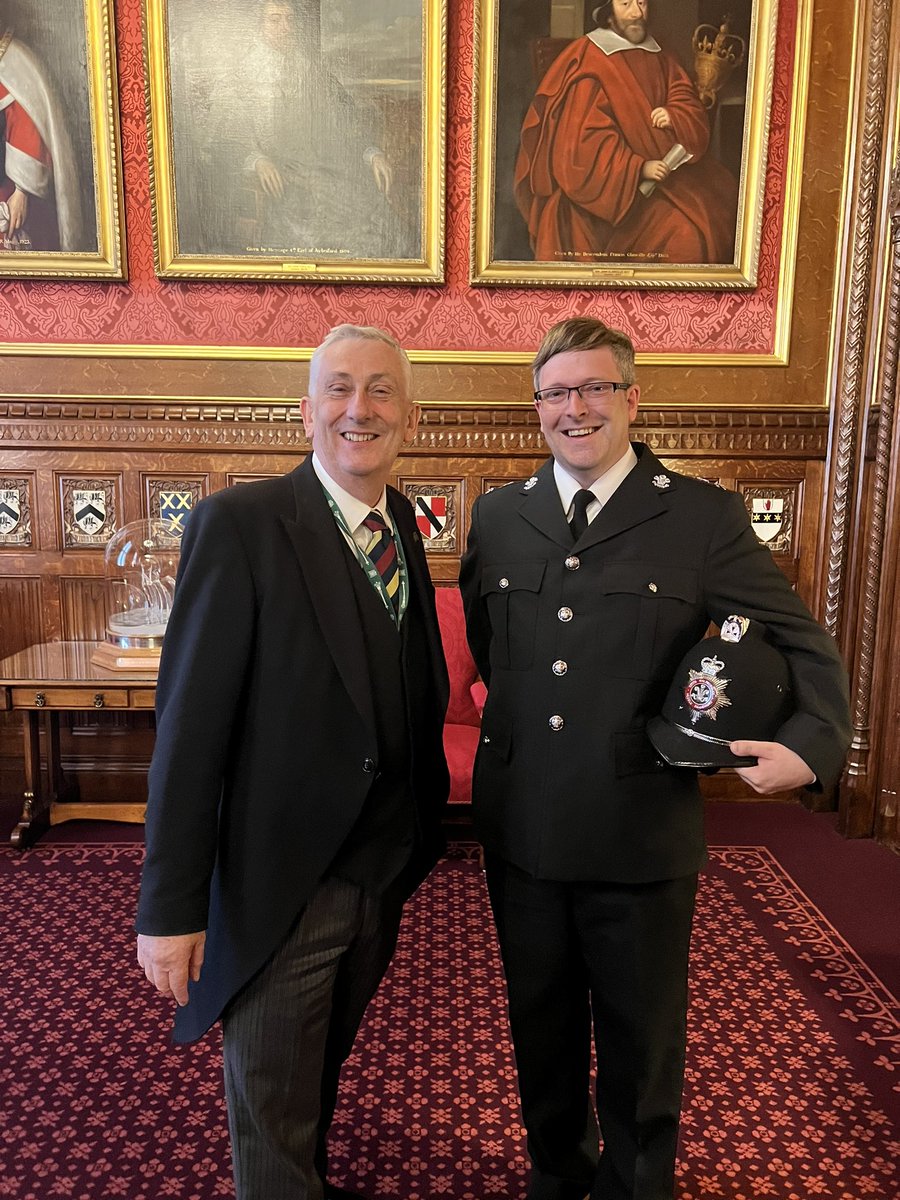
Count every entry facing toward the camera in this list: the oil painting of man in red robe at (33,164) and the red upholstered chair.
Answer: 2

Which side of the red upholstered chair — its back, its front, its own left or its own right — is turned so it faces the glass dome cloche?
right

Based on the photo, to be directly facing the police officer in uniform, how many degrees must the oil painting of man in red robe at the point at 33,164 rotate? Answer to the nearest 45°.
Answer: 0° — it already faces them

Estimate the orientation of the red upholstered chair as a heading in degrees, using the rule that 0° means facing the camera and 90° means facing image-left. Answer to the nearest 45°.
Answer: approximately 0°

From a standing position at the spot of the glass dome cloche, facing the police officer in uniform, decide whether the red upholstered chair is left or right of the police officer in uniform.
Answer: left

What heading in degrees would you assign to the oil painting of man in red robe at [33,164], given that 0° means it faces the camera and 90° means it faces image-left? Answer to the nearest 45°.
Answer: approximately 0°

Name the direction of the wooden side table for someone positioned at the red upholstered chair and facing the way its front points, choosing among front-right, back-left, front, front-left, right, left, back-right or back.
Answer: right
